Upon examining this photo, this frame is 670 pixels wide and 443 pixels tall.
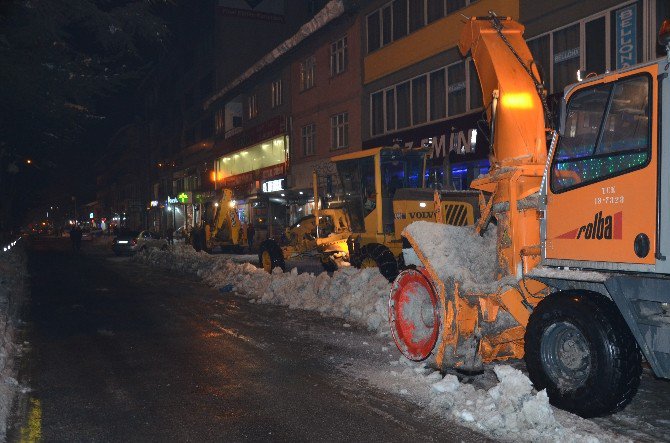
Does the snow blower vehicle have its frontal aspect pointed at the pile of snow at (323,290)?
yes

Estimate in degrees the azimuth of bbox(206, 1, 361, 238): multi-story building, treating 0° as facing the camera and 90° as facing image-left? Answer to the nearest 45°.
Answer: approximately 45°

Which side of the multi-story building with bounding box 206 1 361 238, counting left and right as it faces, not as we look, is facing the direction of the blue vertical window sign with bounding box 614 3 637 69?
left

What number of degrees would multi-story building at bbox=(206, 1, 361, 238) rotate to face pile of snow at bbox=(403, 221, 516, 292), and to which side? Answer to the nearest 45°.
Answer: approximately 45° to its left

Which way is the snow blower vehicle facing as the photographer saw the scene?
facing away from the viewer and to the left of the viewer

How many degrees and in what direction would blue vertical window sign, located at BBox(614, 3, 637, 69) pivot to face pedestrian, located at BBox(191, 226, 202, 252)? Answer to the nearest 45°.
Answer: approximately 45° to its right

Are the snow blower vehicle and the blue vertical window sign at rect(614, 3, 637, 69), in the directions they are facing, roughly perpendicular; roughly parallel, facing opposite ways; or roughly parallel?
roughly perpendicular

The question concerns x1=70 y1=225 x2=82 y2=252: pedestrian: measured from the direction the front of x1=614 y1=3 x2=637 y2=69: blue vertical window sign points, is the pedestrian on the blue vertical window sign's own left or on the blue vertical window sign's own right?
on the blue vertical window sign's own right
